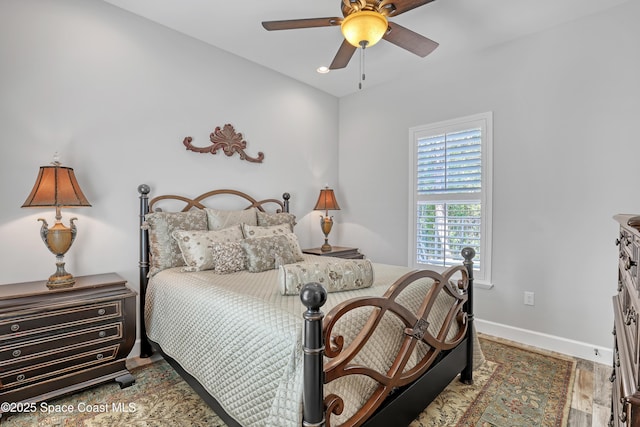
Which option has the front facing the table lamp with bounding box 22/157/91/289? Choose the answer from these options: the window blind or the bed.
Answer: the window blind

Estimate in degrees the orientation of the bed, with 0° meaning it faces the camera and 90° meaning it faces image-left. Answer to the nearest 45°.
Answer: approximately 315°

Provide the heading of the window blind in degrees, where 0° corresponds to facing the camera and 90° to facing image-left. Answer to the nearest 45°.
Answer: approximately 45°

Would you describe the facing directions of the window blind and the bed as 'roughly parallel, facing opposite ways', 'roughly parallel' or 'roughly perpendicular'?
roughly perpendicular

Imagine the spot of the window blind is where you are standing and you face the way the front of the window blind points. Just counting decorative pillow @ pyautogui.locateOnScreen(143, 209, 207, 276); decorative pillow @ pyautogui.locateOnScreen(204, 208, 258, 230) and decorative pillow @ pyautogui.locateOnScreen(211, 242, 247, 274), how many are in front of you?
3

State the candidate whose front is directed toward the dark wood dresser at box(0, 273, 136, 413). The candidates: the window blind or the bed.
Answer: the window blind

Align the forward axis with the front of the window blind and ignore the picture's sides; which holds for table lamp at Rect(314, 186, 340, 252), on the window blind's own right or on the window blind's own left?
on the window blind's own right

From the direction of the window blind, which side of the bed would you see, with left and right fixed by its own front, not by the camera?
left
